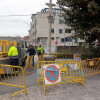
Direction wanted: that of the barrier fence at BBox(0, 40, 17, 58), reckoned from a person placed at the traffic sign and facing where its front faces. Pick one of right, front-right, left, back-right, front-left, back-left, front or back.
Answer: back-right

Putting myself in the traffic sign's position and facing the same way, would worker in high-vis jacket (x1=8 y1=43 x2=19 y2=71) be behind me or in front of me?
behind

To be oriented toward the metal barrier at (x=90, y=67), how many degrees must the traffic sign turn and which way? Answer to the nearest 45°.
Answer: approximately 135° to its left

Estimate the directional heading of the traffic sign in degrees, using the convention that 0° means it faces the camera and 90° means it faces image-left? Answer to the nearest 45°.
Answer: approximately 0°

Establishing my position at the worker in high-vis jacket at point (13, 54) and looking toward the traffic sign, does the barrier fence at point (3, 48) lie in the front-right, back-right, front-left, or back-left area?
back-right
